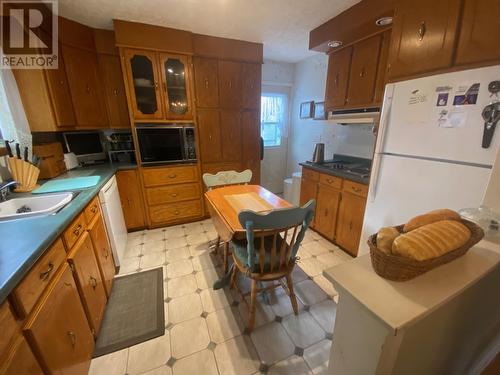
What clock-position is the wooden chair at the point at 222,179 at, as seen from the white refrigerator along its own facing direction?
The wooden chair is roughly at 1 o'clock from the white refrigerator.

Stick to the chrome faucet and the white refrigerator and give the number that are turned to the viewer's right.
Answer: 1

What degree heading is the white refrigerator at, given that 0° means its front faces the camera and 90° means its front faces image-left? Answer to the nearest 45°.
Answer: approximately 45°

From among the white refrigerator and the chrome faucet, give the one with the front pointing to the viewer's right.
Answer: the chrome faucet

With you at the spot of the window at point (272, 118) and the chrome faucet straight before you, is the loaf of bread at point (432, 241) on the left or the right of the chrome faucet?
left

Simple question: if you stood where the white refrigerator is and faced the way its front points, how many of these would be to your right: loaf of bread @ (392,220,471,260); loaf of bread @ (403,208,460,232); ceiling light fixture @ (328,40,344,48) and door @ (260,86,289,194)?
2

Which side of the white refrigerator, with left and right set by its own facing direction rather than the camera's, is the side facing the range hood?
right

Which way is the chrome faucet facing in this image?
to the viewer's right

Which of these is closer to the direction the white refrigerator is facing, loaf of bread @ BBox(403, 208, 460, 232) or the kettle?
the loaf of bread
